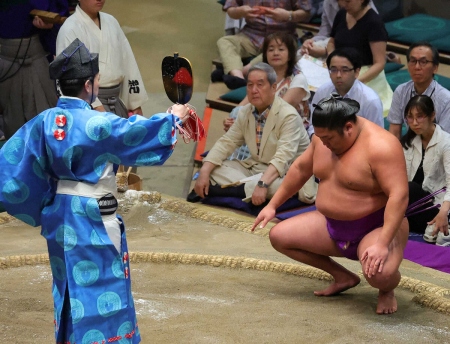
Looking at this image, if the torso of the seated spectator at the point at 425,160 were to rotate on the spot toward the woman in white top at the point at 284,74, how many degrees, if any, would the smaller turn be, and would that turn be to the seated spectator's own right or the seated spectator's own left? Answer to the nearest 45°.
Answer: approximately 90° to the seated spectator's own right

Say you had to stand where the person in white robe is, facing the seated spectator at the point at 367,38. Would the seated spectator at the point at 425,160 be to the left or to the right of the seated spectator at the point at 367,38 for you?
right

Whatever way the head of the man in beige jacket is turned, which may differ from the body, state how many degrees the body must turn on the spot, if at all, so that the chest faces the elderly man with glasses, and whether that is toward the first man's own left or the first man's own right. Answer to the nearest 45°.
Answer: approximately 135° to the first man's own left

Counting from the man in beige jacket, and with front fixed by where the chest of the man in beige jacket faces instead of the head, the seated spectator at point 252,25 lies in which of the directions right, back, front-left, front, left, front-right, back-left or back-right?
back-right

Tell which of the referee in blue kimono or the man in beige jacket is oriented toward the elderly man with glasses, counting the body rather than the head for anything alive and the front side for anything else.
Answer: the referee in blue kimono

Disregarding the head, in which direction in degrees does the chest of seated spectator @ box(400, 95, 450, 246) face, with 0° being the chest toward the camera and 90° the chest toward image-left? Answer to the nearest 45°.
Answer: approximately 45°

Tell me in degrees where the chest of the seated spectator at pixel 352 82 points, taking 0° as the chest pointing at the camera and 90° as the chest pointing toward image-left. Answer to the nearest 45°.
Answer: approximately 45°

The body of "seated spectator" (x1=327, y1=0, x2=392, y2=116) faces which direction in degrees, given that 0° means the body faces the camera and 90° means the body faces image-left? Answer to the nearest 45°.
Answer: approximately 45°

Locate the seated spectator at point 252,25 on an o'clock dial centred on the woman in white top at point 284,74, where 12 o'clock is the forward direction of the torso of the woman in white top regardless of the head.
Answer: The seated spectator is roughly at 4 o'clock from the woman in white top.

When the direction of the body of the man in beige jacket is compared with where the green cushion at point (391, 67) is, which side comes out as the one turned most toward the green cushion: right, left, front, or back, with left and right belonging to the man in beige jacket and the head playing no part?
back
